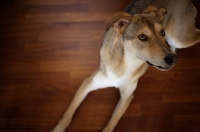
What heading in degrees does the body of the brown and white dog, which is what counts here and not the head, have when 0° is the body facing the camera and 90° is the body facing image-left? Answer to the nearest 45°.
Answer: approximately 45°
